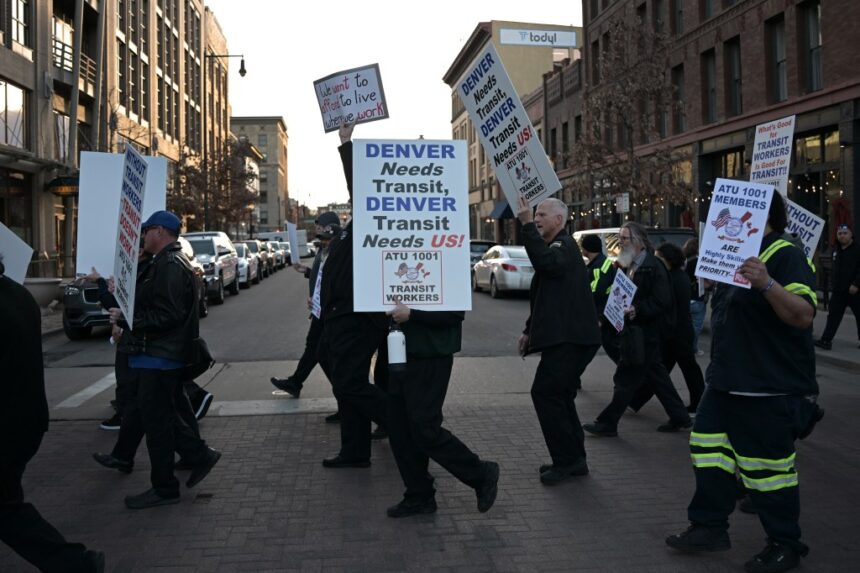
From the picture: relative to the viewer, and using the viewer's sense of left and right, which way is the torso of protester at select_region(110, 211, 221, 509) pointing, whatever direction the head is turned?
facing to the left of the viewer

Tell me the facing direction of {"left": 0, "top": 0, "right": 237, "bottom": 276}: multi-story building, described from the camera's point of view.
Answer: facing the viewer and to the right of the viewer

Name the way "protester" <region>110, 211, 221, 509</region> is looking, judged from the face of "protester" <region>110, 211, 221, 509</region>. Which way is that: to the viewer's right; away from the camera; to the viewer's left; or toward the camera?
to the viewer's left

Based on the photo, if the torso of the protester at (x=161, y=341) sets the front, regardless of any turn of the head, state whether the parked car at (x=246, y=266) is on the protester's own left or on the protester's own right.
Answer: on the protester's own right

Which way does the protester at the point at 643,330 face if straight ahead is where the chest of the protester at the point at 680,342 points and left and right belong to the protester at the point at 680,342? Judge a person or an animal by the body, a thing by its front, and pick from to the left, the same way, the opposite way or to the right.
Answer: the same way

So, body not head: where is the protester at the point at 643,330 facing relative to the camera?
to the viewer's left

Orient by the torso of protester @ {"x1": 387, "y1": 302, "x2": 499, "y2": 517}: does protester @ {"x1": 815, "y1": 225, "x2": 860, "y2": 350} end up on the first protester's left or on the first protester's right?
on the first protester's right

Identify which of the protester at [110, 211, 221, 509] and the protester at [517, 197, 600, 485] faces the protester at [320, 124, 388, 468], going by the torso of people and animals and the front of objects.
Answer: the protester at [517, 197, 600, 485]

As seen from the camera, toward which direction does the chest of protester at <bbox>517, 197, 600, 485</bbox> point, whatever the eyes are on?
to the viewer's left

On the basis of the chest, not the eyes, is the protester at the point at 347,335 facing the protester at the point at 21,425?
no

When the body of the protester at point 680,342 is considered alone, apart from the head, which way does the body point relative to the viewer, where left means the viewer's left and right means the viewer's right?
facing to the left of the viewer

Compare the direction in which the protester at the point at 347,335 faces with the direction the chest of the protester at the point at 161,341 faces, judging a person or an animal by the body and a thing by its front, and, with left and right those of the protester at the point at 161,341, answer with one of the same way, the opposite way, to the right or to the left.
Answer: the same way

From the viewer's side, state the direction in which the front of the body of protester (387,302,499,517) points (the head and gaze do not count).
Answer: to the viewer's left

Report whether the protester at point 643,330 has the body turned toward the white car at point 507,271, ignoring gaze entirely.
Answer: no

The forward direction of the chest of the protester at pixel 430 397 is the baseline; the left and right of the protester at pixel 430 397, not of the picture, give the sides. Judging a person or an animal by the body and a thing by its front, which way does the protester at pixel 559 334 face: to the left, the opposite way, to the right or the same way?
the same way

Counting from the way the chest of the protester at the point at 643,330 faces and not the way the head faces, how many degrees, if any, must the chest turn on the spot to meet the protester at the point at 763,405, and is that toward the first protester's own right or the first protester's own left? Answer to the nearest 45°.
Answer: approximately 90° to the first protester's own left
